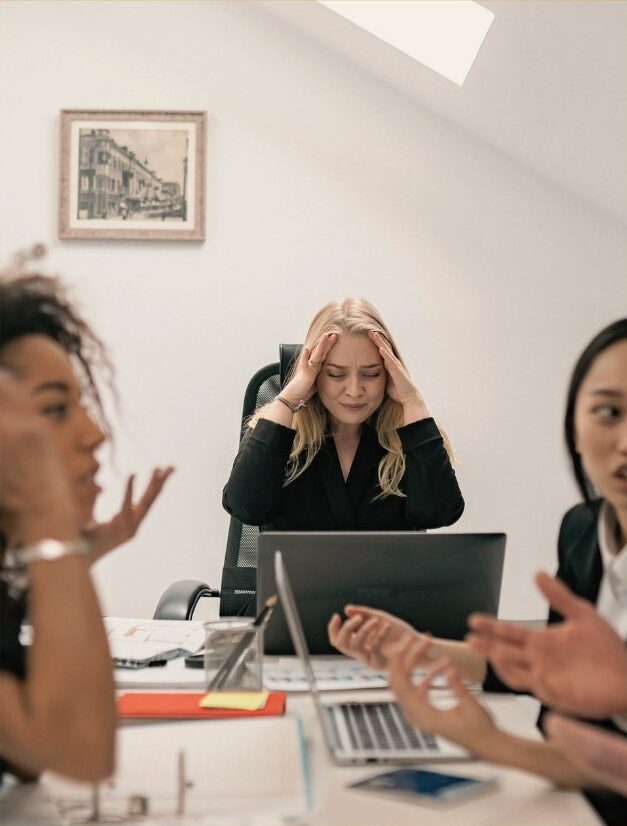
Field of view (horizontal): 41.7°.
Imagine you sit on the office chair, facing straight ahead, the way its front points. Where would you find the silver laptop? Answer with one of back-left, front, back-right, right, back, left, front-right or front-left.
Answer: front-left

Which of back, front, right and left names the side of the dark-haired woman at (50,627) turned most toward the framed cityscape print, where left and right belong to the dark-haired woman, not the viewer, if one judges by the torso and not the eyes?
left

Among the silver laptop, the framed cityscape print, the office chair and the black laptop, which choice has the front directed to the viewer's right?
the silver laptop

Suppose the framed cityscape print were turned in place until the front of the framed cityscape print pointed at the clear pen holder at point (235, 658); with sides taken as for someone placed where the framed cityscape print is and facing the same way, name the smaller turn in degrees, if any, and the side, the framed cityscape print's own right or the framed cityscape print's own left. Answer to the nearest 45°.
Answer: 0° — it already faces it

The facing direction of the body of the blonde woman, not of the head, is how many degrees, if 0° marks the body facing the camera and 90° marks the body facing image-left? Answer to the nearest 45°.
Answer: approximately 0°

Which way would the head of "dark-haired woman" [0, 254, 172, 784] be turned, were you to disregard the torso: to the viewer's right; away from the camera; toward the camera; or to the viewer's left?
to the viewer's right

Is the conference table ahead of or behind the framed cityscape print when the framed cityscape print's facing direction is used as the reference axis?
ahead

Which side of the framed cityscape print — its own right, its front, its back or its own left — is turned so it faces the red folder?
front

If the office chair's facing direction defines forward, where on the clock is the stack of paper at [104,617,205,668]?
The stack of paper is roughly at 1 o'clock from the office chair.

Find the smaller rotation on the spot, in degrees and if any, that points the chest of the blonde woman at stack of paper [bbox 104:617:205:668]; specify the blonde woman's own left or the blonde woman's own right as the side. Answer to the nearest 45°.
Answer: approximately 45° to the blonde woman's own right

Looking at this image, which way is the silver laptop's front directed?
to the viewer's right

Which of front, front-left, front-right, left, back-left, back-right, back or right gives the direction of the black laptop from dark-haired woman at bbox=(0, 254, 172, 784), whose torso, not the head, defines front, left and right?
front-left

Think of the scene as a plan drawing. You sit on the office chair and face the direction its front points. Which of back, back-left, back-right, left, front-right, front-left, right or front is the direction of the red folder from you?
front-left

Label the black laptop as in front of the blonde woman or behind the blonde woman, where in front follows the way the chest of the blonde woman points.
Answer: in front
